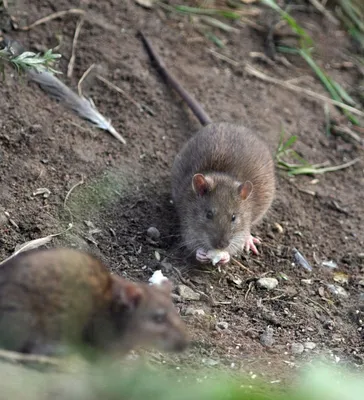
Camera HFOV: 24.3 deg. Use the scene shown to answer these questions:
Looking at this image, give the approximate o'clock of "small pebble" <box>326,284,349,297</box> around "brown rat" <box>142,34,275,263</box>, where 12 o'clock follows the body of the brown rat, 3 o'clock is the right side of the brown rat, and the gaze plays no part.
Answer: The small pebble is roughly at 10 o'clock from the brown rat.

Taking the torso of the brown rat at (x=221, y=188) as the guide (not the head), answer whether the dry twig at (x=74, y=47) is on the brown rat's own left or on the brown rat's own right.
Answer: on the brown rat's own right

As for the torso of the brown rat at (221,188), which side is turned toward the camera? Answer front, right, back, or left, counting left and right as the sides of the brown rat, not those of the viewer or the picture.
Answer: front

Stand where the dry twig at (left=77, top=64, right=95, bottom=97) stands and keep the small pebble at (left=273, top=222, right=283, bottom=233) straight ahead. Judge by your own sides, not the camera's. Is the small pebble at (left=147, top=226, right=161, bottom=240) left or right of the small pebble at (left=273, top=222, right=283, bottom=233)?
right

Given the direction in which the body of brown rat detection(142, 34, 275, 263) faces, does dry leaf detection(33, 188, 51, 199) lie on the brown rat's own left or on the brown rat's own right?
on the brown rat's own right

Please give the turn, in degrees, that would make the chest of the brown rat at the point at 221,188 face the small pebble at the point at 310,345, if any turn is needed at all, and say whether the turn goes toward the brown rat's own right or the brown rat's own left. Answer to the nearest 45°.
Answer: approximately 45° to the brown rat's own left

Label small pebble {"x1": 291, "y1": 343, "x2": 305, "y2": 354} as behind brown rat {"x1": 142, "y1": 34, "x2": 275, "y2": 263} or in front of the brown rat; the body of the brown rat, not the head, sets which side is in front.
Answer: in front

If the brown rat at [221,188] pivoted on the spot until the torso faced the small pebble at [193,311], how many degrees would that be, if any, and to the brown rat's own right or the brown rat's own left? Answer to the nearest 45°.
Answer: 0° — it already faces it

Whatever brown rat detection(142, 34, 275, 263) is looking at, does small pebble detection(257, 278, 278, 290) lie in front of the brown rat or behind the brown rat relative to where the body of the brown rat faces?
in front

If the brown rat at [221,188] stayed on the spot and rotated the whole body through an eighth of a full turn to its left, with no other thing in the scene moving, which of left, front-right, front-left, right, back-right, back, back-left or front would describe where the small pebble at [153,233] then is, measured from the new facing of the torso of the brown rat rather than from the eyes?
right

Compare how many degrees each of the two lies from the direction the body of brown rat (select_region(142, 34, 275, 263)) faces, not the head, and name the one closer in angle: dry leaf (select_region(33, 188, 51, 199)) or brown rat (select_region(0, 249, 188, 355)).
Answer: the brown rat

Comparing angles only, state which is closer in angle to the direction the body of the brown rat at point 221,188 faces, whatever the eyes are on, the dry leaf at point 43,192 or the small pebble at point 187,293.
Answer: the small pebble
